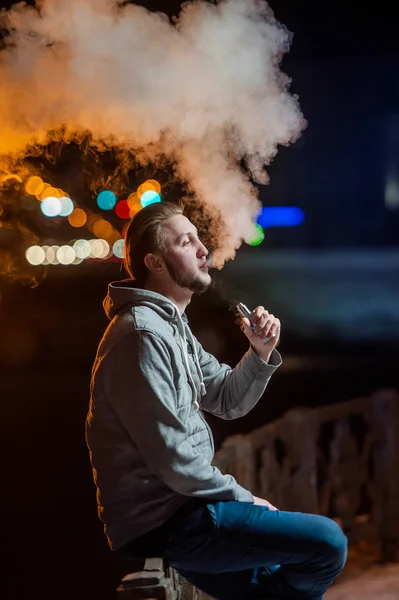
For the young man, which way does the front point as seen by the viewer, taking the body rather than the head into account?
to the viewer's right

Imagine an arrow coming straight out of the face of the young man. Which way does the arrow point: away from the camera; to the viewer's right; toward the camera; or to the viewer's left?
to the viewer's right
